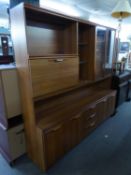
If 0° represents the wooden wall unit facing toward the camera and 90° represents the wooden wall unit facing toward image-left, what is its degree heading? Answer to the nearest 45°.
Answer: approximately 315°
